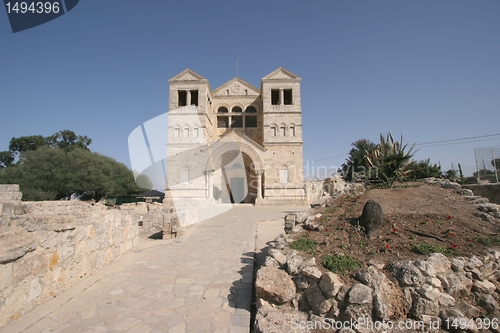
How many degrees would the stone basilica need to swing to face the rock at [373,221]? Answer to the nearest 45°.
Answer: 0° — it already faces it

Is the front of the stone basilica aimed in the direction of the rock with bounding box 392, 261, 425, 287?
yes

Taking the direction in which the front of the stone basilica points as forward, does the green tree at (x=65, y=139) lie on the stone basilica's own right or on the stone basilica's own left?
on the stone basilica's own right

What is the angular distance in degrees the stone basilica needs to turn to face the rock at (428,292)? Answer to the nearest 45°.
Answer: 0° — it already faces it

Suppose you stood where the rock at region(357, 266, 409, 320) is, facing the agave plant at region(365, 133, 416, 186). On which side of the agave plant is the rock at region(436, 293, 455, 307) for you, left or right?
right

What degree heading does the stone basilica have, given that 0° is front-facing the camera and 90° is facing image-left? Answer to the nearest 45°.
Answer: approximately 0°

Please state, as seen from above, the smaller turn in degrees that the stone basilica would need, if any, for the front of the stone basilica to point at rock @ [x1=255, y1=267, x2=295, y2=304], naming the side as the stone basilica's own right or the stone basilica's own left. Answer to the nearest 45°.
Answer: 0° — it already faces it

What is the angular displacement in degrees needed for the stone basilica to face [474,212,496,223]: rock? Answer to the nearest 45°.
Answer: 0° — it already faces it

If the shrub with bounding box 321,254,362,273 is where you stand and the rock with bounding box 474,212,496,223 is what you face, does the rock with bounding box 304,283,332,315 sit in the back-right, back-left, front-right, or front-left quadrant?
back-right

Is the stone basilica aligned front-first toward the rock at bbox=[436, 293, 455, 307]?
yes

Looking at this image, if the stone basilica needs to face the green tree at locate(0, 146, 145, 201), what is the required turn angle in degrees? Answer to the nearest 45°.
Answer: approximately 90° to its right
